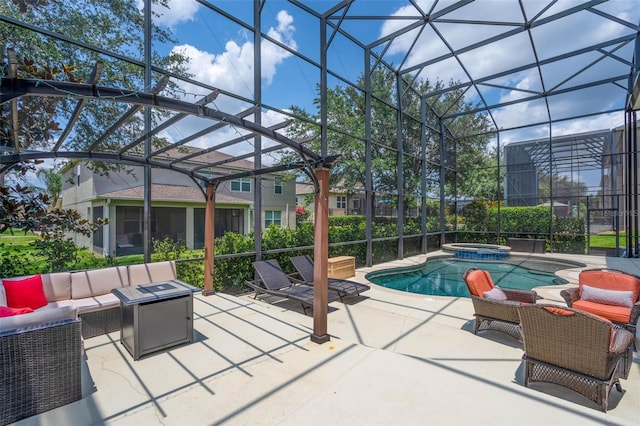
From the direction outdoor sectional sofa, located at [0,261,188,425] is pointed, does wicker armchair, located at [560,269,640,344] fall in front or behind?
in front

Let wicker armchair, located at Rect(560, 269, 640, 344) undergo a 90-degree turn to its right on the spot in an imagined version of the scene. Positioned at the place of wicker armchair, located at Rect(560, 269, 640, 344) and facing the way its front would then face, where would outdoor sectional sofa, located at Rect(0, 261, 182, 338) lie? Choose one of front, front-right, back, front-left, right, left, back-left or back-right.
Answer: left

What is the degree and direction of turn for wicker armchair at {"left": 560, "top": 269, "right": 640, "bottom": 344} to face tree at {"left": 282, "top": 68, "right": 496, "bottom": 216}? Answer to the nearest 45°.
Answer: approximately 90° to its right

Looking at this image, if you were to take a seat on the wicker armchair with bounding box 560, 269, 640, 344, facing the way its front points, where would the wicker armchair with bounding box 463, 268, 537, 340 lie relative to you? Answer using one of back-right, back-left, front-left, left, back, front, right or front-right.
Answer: front

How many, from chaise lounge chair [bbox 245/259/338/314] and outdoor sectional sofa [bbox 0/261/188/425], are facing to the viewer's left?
0

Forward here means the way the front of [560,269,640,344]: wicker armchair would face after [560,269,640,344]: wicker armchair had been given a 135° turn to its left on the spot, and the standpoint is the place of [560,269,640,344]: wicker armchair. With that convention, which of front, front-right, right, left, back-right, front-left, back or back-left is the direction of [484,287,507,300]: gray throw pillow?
back-right

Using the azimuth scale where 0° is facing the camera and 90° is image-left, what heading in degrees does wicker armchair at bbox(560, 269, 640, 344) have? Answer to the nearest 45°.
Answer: approximately 45°

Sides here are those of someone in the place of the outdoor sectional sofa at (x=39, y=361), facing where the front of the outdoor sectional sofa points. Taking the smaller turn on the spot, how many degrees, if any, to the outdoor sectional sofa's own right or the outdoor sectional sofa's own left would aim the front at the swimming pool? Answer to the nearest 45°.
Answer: approximately 45° to the outdoor sectional sofa's own left
